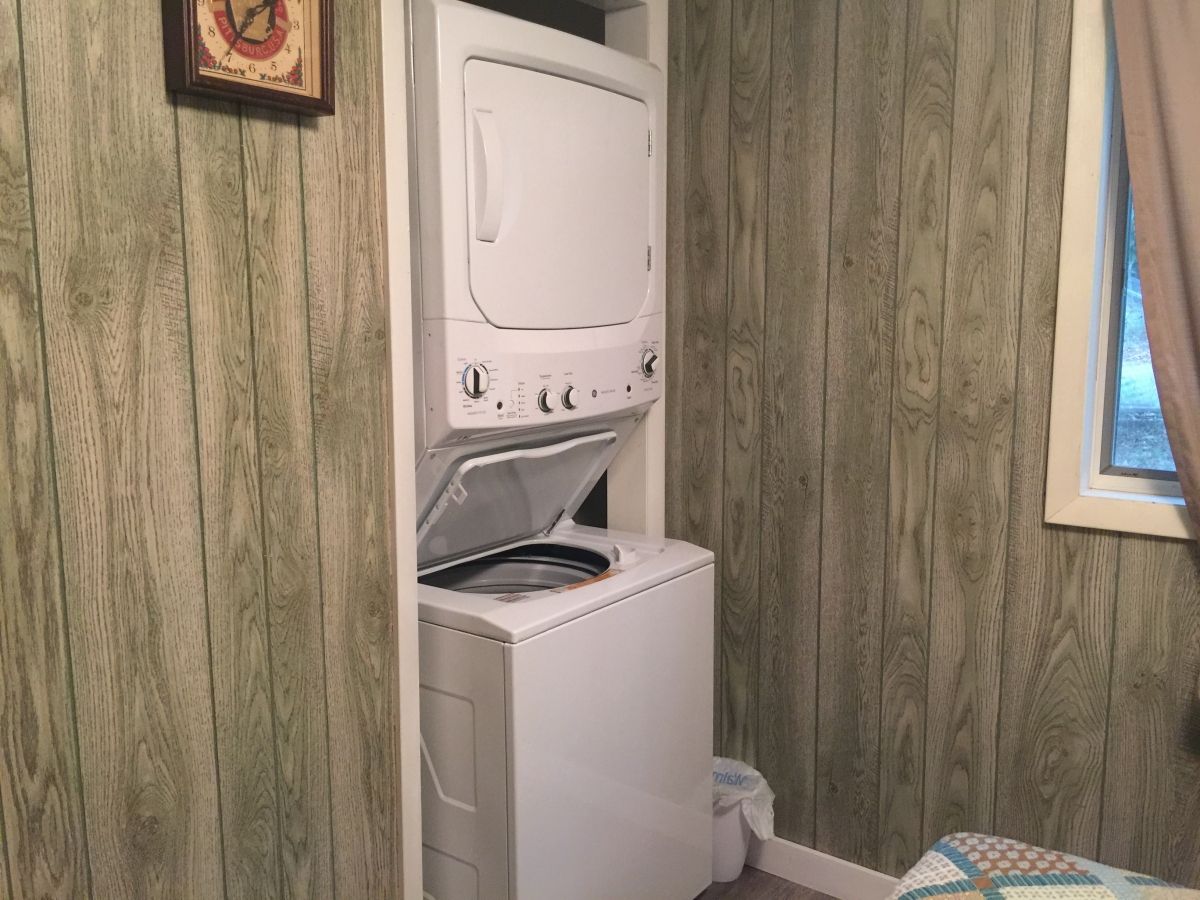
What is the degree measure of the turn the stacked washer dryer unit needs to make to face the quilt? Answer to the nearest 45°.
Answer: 0° — it already faces it

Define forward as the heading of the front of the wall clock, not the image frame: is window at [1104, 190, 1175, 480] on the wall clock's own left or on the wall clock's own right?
on the wall clock's own left

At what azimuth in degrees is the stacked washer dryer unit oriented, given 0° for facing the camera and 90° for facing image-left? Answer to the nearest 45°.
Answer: approximately 315°

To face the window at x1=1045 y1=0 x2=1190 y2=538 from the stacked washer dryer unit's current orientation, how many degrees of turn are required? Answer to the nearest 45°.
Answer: approximately 45° to its left

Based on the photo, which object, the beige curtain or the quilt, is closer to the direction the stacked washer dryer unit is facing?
the quilt

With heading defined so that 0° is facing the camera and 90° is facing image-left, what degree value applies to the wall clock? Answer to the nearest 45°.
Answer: approximately 315°
